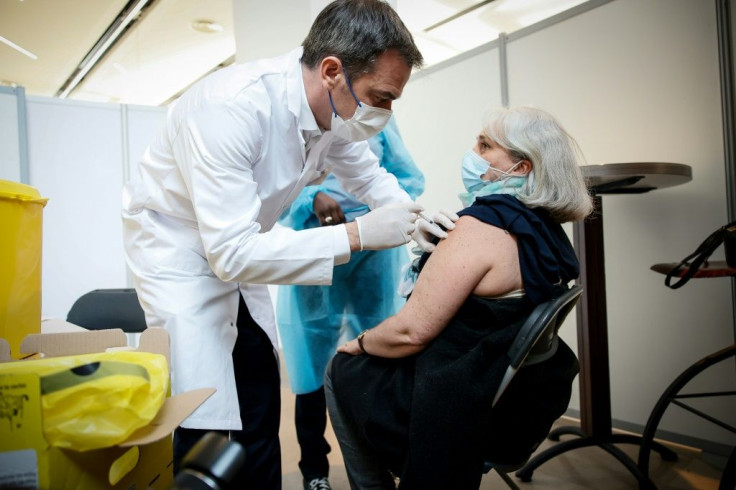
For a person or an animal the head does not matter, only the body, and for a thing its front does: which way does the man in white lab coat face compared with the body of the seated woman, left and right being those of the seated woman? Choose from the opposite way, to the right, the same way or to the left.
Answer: the opposite way

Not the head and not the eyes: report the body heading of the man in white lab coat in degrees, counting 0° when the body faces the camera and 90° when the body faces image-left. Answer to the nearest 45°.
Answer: approximately 270°

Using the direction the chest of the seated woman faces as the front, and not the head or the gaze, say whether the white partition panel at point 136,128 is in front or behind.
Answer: in front

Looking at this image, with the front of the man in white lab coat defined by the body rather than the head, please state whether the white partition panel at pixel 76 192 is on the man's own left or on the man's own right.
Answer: on the man's own left

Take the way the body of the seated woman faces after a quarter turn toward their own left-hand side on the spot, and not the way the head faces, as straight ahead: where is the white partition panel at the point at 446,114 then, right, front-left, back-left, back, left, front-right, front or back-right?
back

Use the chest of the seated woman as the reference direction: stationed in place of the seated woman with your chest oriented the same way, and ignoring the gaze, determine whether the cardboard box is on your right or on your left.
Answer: on your left

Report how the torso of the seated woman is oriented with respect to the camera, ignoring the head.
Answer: to the viewer's left

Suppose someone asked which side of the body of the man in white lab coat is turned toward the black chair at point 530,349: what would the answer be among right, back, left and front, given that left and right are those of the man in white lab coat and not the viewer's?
front

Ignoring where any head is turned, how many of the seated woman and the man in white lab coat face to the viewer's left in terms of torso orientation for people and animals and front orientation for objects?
1

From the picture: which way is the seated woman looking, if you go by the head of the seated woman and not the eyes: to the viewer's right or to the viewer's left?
to the viewer's left
